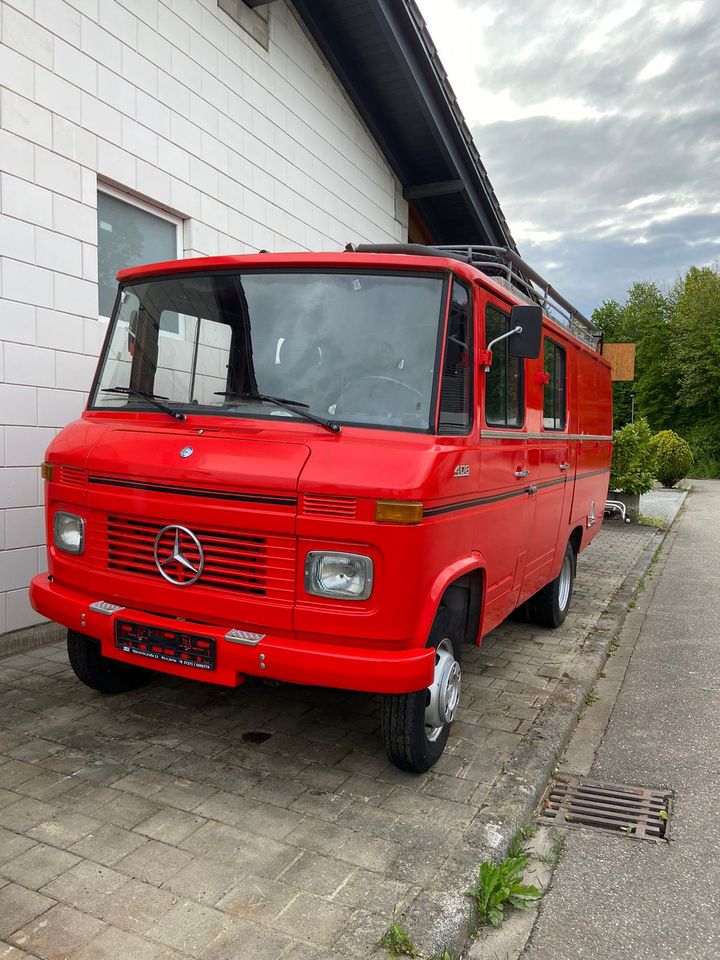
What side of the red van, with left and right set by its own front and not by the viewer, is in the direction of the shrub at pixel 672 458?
back

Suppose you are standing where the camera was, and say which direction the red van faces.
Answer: facing the viewer and to the left of the viewer

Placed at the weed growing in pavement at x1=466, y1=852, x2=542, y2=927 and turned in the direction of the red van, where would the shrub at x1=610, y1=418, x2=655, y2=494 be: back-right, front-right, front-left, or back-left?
front-right

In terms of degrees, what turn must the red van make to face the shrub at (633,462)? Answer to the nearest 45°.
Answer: approximately 180°
